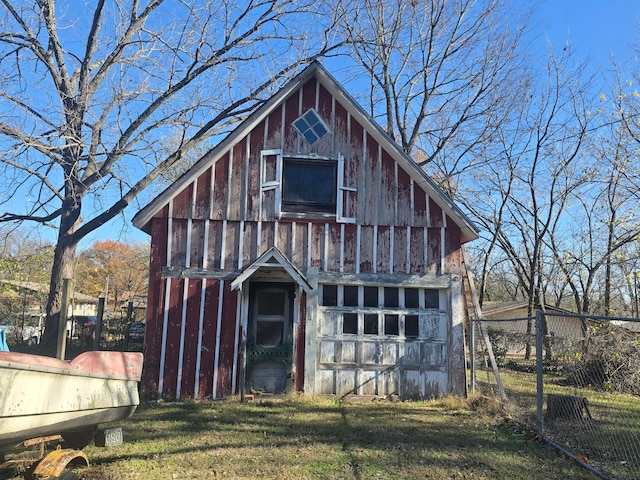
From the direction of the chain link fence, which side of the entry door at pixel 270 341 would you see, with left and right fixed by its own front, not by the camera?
left

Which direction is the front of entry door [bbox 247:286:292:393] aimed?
toward the camera

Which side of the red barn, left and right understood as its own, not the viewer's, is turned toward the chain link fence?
left
